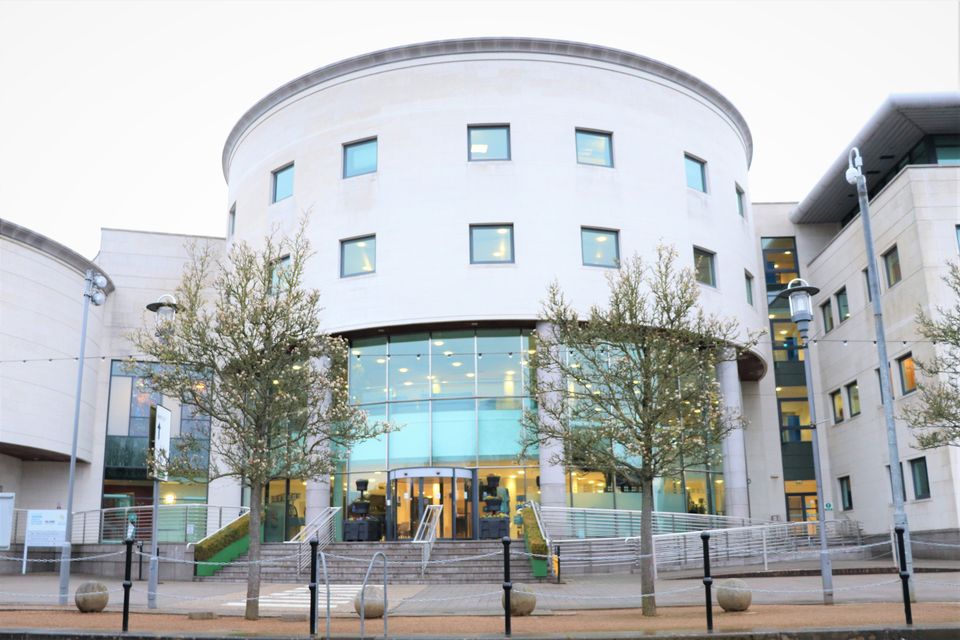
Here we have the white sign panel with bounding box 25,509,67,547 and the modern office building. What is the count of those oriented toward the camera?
2

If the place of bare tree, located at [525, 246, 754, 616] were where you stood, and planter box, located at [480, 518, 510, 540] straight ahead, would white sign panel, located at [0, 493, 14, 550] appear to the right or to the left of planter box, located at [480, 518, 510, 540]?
left

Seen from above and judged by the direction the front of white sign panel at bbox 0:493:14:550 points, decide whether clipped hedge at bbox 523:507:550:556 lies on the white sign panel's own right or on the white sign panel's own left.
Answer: on the white sign panel's own left

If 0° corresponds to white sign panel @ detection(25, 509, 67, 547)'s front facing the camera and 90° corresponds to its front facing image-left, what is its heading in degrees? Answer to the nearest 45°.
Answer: approximately 0°

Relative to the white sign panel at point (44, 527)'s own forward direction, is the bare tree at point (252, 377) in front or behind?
in front

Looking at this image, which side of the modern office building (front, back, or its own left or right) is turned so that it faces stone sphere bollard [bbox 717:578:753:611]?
front

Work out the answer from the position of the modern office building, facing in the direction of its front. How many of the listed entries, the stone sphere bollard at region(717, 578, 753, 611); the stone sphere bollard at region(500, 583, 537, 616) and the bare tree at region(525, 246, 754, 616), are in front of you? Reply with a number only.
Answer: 3

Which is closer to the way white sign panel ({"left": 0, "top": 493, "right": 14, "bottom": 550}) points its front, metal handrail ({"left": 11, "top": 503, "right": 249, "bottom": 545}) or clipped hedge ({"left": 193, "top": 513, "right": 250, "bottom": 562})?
the clipped hedge

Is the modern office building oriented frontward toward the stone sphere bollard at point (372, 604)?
yes

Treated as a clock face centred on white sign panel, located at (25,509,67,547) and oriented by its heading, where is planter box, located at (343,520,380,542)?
The planter box is roughly at 8 o'clock from the white sign panel.
